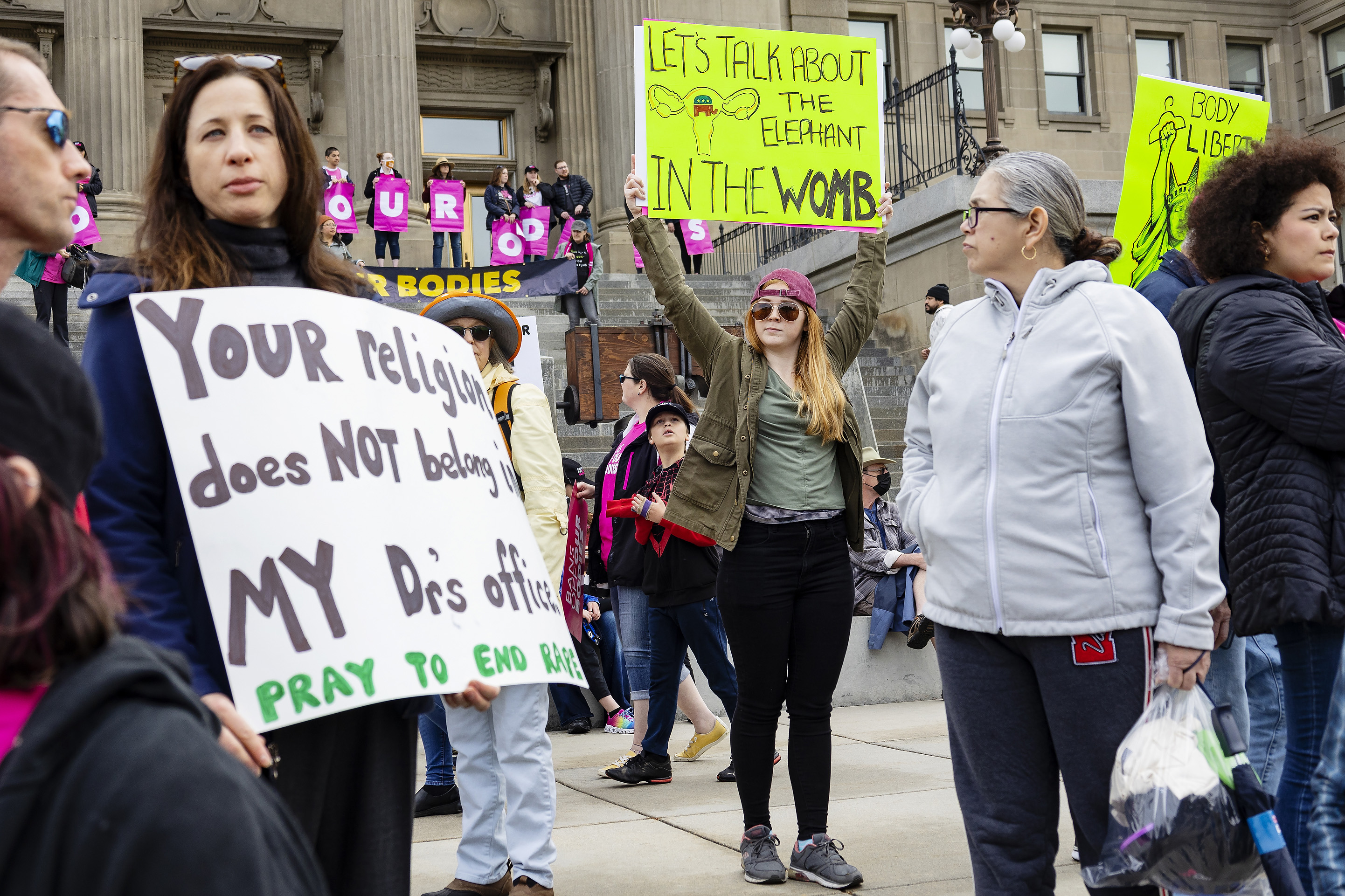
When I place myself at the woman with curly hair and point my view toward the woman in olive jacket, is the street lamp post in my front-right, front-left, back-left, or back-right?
front-right

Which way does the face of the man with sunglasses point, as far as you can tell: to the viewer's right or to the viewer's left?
to the viewer's right

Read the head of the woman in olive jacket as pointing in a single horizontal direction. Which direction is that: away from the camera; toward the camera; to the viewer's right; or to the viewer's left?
toward the camera
